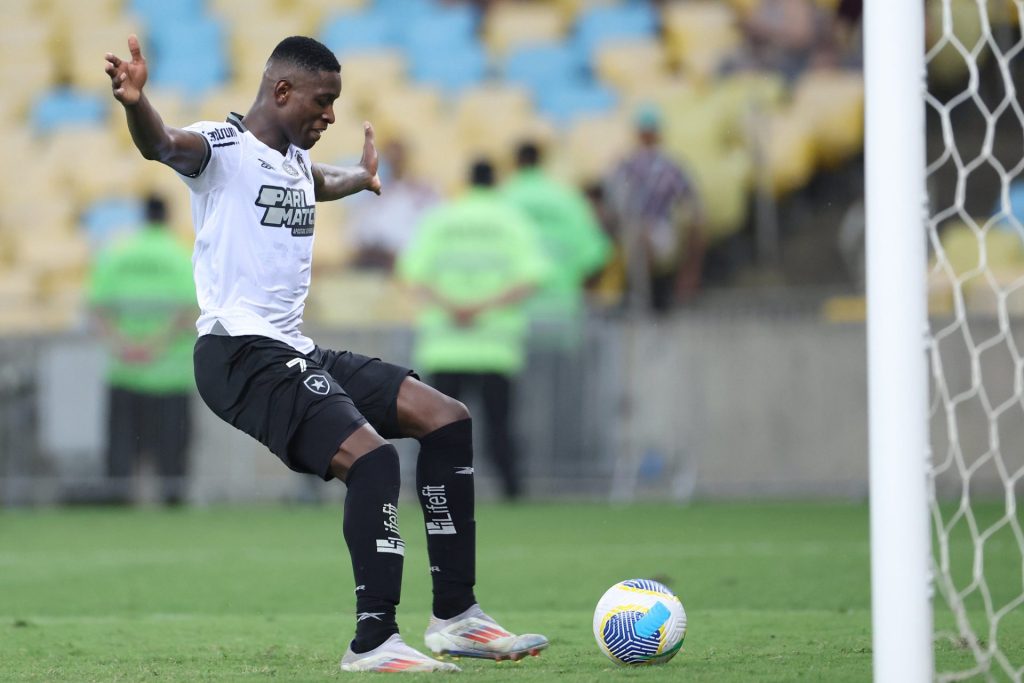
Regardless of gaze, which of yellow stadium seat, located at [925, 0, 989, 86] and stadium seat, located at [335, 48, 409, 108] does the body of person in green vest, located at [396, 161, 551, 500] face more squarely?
the stadium seat

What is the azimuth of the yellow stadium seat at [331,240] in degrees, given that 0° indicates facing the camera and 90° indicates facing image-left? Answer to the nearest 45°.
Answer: approximately 0°

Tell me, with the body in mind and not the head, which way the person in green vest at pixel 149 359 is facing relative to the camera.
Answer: away from the camera

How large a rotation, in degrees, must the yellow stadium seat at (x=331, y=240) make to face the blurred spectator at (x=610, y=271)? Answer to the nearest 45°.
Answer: approximately 45° to its left

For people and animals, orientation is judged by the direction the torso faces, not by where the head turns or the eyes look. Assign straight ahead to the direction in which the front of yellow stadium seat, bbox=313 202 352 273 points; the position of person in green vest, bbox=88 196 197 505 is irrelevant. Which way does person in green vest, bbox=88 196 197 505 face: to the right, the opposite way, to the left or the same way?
the opposite way

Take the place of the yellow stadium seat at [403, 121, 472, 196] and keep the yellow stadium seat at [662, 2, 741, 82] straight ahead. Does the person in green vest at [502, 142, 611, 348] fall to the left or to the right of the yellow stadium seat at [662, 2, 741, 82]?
right

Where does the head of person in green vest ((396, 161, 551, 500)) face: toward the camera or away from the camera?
away from the camera

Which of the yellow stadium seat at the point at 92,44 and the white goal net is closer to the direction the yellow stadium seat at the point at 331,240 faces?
the white goal net

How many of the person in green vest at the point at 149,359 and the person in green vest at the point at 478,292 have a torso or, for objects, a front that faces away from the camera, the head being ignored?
2

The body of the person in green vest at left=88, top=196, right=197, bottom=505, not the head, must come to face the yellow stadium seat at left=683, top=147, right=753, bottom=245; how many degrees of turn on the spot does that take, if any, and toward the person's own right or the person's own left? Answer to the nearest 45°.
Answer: approximately 90° to the person's own right

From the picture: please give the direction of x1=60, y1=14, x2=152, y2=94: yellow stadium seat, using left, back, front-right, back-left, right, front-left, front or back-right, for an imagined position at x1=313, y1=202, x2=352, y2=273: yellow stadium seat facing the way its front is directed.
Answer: back-right

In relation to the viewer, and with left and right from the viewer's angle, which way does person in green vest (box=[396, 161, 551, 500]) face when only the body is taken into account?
facing away from the viewer
